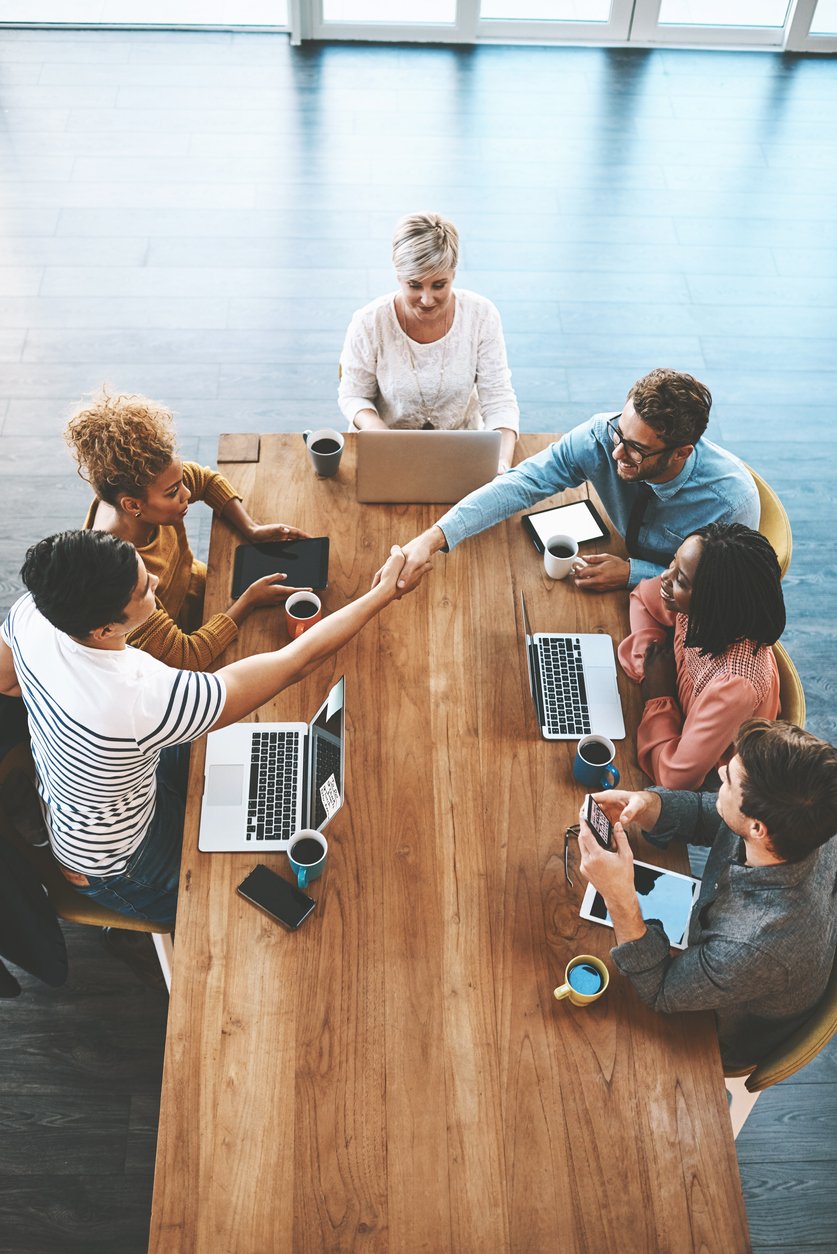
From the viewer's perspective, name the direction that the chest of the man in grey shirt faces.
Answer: to the viewer's left

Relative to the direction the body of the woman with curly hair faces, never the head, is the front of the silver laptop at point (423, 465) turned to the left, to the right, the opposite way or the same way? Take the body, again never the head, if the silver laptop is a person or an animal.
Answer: to the left

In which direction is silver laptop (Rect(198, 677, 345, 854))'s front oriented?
to the viewer's left

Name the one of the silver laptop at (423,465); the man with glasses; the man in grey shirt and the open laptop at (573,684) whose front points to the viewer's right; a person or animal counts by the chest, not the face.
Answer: the open laptop

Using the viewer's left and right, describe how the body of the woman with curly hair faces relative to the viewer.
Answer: facing to the right of the viewer

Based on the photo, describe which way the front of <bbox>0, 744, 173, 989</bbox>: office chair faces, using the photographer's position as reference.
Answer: facing to the right of the viewer

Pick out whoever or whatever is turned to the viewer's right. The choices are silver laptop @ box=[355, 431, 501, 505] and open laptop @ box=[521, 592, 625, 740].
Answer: the open laptop

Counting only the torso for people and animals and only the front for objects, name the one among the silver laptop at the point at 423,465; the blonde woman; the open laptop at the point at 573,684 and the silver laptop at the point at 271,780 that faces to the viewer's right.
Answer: the open laptop

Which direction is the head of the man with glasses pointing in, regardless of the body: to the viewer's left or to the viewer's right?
to the viewer's left

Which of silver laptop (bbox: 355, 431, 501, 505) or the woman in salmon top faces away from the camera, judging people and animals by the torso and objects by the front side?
the silver laptop

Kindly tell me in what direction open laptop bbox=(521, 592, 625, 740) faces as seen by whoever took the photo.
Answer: facing to the right of the viewer
